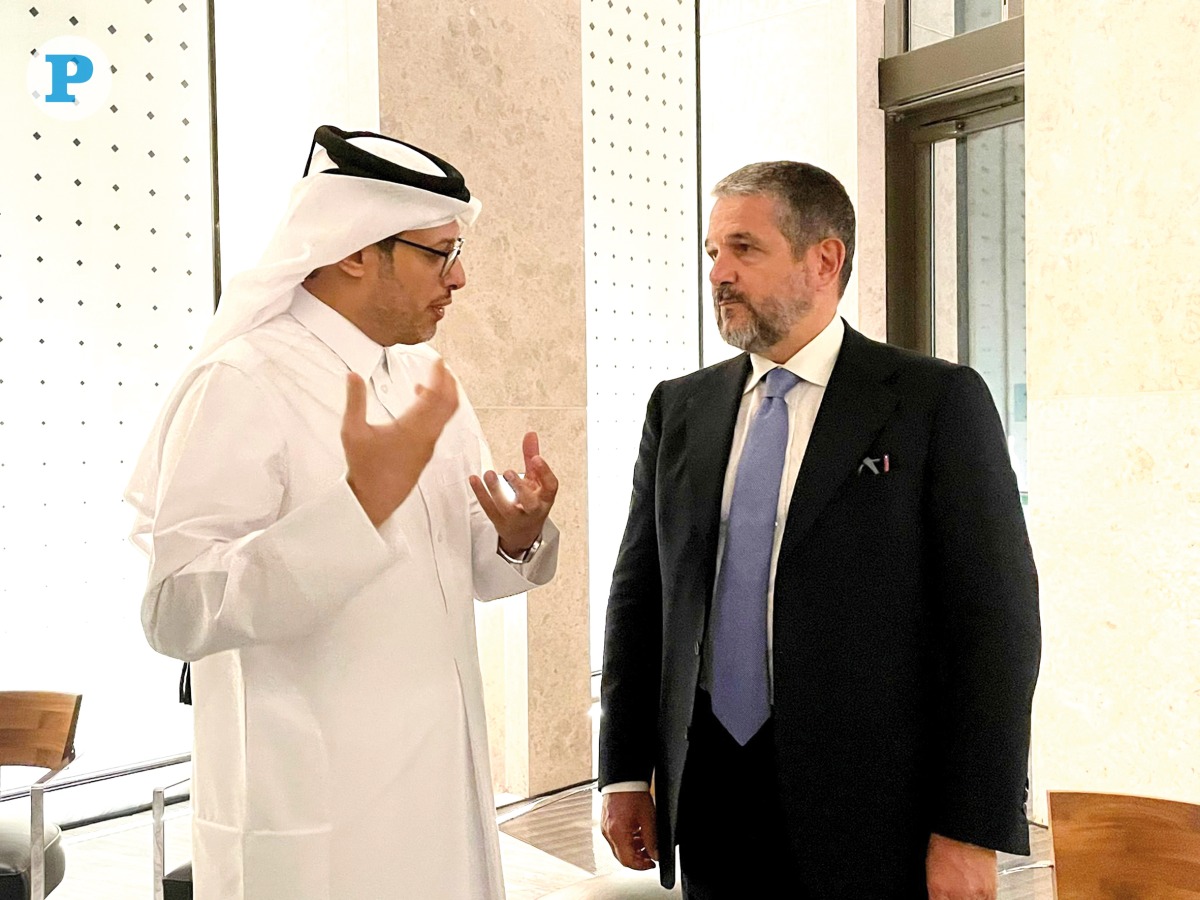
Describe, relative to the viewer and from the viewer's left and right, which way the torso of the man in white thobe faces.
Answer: facing the viewer and to the right of the viewer

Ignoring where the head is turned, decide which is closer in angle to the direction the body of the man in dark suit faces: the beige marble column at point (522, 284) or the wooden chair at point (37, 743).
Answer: the wooden chair

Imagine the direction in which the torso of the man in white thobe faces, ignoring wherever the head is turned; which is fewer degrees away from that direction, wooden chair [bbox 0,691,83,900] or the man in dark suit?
the man in dark suit

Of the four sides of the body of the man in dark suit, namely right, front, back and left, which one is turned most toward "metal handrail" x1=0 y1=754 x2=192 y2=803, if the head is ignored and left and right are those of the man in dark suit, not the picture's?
right

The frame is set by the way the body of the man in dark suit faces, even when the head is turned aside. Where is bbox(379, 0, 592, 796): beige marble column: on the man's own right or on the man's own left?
on the man's own right

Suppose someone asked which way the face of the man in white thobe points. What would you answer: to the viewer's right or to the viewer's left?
to the viewer's right

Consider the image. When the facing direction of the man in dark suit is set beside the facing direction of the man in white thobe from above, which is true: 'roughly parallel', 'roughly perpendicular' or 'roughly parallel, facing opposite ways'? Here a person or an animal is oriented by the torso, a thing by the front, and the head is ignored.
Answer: roughly perpendicular

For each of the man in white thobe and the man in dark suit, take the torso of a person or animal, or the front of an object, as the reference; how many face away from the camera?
0

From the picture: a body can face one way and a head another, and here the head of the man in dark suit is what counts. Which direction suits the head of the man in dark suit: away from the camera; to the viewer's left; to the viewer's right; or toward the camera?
to the viewer's left

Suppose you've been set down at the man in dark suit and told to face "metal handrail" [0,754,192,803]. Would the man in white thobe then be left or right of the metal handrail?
left

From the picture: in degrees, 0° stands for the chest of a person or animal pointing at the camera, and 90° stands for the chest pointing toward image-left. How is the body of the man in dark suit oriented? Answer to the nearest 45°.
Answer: approximately 45°

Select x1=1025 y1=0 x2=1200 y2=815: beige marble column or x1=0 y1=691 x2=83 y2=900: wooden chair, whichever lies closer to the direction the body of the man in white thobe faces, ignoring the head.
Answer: the beige marble column
